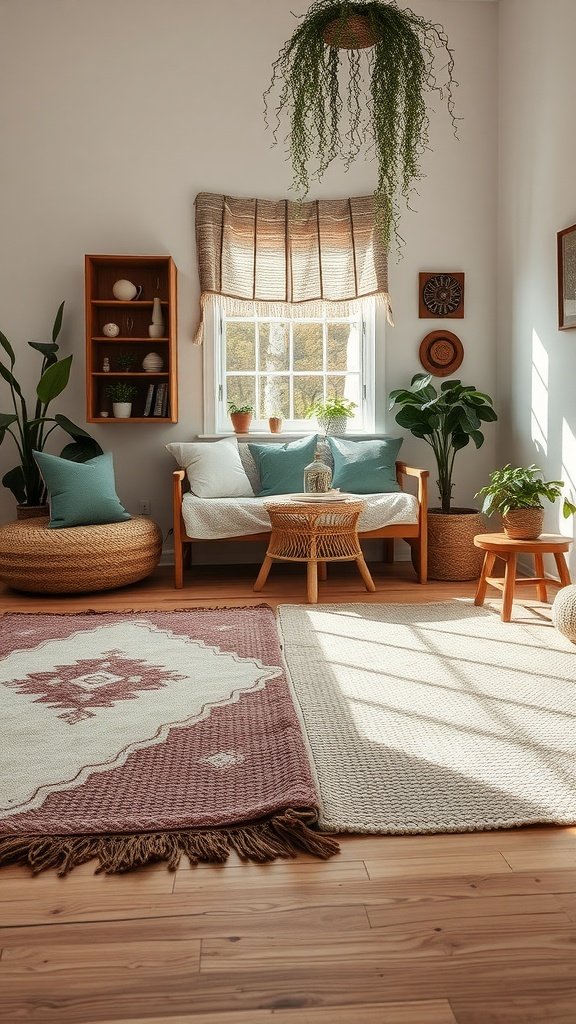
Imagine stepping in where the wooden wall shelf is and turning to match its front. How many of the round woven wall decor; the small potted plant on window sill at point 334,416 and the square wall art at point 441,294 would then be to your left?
3

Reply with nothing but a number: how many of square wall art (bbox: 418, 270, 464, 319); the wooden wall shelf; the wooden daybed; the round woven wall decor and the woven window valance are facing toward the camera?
5

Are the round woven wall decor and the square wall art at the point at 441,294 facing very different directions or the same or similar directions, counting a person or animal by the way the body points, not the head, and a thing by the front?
same or similar directions

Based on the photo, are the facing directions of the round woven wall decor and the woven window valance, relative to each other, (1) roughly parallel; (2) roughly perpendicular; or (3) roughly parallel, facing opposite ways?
roughly parallel

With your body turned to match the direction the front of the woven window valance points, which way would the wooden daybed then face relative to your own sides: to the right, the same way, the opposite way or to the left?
the same way

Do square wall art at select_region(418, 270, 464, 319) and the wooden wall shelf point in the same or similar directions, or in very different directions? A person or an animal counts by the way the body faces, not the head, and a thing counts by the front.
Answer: same or similar directions

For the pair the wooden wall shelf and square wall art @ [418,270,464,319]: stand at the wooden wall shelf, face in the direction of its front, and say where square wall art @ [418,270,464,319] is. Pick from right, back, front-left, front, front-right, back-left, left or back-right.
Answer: left

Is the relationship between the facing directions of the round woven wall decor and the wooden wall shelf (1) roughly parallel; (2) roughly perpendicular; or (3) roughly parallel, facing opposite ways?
roughly parallel

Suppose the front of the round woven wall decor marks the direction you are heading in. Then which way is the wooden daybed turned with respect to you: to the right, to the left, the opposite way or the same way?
the same way

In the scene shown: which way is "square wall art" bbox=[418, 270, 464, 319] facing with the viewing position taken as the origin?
facing the viewer

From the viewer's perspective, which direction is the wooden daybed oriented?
toward the camera

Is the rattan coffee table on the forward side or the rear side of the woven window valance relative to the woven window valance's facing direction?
on the forward side

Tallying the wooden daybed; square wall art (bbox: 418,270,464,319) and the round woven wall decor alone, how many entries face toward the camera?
3

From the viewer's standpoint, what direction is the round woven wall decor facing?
toward the camera

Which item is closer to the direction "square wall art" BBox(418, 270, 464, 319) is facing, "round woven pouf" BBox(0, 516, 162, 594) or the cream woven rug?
the cream woven rug
